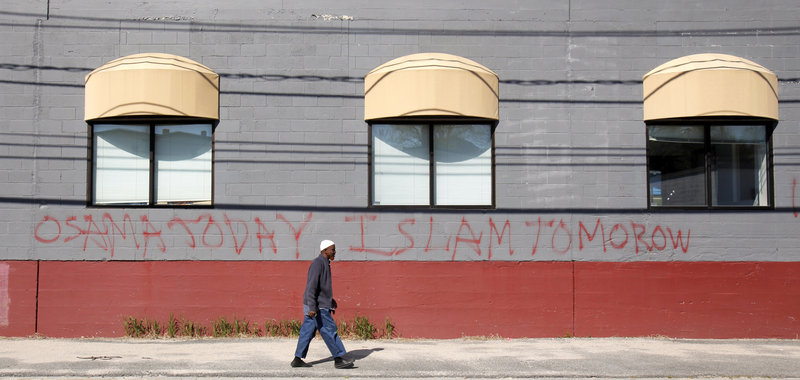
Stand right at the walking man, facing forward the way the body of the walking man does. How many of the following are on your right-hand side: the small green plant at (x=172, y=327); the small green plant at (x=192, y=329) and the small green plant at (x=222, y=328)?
0

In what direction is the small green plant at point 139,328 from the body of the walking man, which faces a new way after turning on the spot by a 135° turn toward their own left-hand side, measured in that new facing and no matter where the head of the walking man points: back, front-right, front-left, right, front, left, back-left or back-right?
front

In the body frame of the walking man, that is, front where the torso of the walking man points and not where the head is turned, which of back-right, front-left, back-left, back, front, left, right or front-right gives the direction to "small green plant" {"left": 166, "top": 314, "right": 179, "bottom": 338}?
back-left

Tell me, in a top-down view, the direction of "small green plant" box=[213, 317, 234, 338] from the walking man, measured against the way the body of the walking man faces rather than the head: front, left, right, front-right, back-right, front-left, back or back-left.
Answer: back-left

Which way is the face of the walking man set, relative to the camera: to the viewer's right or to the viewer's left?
to the viewer's right

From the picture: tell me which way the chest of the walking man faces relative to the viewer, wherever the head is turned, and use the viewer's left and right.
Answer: facing to the right of the viewer

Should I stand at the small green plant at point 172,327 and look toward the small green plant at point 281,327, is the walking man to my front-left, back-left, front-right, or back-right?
front-right

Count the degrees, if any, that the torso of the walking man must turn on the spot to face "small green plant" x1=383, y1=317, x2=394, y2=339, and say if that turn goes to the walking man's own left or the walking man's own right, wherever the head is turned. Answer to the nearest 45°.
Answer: approximately 45° to the walking man's own left

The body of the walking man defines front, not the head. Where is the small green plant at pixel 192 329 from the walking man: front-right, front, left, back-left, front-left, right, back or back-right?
back-left

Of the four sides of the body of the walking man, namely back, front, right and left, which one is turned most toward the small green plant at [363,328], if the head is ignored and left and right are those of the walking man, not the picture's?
left

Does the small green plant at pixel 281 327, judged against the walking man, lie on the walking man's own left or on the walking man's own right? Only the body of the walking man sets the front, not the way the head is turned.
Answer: on the walking man's own left
